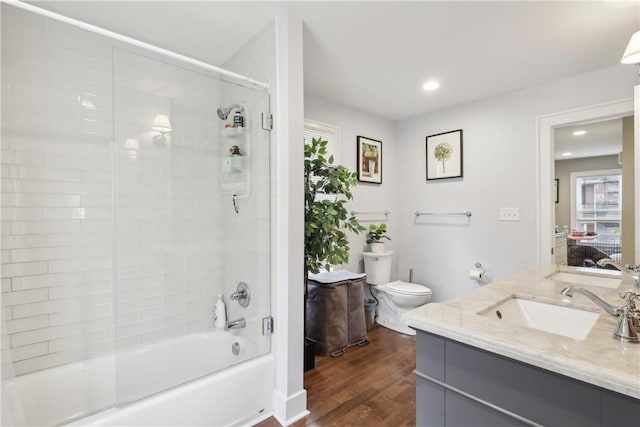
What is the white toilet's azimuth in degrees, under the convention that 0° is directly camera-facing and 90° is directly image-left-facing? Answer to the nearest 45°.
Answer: approximately 315°

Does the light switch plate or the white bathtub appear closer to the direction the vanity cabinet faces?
the white bathtub

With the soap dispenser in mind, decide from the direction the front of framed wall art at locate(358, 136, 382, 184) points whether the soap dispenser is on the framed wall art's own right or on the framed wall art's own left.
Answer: on the framed wall art's own right

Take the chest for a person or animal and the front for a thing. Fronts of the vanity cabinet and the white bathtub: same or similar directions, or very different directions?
very different directions

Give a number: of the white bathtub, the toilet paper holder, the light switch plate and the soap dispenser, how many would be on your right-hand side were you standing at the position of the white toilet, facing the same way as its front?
2
